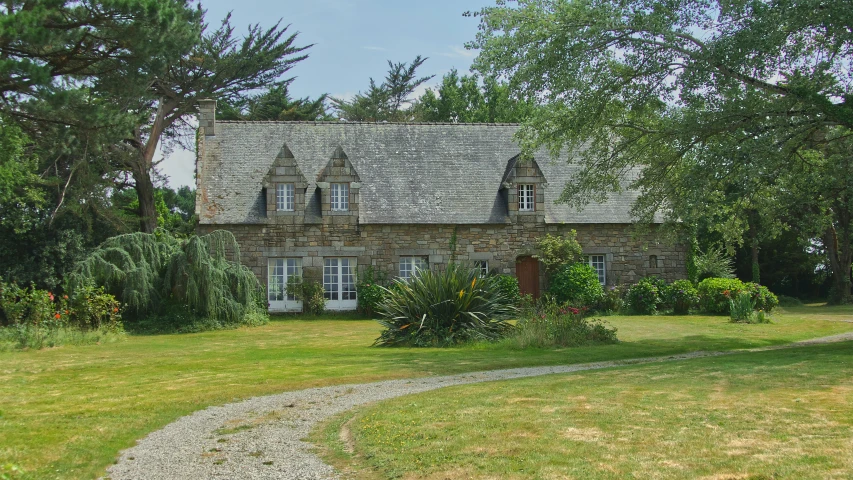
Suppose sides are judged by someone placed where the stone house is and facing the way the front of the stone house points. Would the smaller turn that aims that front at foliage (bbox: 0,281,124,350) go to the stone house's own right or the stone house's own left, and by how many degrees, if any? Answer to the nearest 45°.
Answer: approximately 45° to the stone house's own right

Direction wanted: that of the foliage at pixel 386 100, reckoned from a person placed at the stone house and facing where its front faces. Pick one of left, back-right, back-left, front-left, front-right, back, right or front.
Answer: back

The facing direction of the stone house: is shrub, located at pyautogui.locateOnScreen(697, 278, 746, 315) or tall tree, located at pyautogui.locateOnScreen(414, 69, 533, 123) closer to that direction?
the shrub

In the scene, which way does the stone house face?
toward the camera

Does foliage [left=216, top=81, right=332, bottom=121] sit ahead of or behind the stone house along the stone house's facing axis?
behind

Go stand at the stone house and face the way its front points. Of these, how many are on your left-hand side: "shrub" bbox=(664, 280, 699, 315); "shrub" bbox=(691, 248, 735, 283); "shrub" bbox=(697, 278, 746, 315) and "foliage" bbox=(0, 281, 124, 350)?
3

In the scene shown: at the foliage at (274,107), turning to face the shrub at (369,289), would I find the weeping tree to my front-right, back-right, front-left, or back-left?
front-right

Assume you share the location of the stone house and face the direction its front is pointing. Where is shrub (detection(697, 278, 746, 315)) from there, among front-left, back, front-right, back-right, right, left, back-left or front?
left

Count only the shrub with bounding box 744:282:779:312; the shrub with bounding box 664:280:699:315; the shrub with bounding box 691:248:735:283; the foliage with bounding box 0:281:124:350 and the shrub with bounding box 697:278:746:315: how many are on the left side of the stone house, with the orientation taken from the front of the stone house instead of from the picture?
4

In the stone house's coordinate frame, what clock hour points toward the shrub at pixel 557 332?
The shrub is roughly at 11 o'clock from the stone house.

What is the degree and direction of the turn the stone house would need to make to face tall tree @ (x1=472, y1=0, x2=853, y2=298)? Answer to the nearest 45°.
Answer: approximately 45° to its left

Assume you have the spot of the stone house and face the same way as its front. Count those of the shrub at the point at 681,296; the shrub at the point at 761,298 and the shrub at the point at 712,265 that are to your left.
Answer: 3

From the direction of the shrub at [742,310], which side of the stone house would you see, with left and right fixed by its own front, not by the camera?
left

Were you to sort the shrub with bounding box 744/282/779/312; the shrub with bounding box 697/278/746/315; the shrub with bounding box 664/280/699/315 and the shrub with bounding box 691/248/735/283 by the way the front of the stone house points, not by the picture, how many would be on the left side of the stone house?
4

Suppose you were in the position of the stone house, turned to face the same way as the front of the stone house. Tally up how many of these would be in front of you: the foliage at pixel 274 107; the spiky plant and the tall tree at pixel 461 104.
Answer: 1

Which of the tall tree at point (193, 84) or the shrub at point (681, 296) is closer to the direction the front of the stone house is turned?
the shrub

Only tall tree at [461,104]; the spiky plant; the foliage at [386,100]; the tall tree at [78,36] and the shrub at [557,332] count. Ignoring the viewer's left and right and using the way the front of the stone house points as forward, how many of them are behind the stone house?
2

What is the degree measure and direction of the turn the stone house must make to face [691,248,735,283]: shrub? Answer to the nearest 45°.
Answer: approximately 90° to its left
